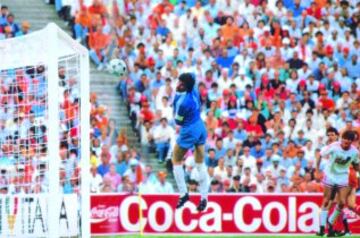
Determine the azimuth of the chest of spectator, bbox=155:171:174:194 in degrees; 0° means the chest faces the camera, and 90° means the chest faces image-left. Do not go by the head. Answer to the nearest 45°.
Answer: approximately 0°
